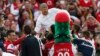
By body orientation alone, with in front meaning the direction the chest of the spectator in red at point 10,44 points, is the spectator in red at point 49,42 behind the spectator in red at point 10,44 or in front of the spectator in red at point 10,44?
in front
